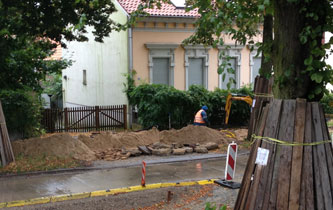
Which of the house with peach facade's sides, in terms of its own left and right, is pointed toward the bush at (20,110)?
right

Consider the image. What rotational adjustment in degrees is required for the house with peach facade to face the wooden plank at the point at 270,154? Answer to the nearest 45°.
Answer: approximately 45° to its right

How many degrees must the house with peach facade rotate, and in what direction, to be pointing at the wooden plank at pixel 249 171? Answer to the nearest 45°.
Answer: approximately 45° to its right

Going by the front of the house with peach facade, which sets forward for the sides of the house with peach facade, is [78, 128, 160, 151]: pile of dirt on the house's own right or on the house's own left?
on the house's own right

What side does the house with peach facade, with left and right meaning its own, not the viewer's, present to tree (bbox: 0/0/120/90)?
right

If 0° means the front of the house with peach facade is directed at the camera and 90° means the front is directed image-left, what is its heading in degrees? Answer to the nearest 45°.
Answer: approximately 315°

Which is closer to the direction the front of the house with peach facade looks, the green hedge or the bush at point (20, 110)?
the green hedge

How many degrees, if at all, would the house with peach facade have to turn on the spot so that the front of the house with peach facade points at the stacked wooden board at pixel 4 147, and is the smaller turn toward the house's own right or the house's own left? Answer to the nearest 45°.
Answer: approximately 45° to the house's own right

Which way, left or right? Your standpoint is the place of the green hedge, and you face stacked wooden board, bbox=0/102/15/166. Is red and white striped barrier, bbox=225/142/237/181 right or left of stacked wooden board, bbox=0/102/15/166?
left

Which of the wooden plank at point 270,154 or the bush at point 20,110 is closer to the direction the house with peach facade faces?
the wooden plank
